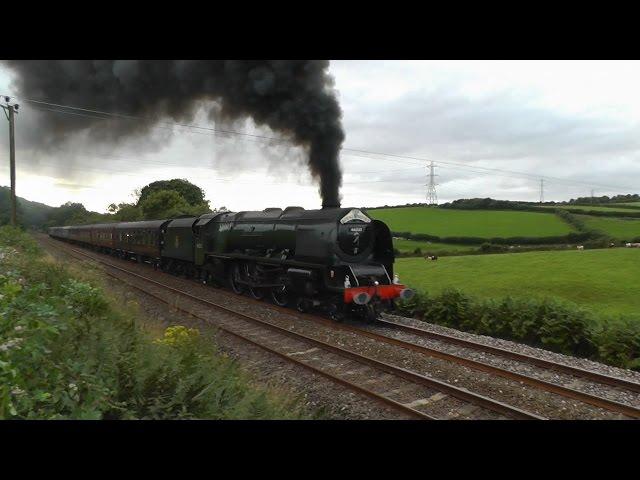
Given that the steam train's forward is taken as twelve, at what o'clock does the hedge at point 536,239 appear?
The hedge is roughly at 9 o'clock from the steam train.

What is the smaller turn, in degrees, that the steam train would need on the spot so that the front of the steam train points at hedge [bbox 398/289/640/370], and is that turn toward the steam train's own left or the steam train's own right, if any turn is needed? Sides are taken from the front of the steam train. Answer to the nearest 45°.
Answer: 0° — it already faces it

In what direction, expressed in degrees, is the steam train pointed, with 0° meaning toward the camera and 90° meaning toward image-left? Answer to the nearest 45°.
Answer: approximately 315°
